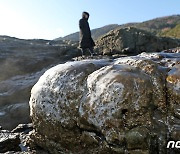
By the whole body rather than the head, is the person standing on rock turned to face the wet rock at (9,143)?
no
